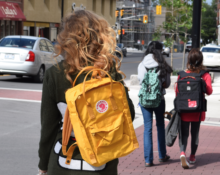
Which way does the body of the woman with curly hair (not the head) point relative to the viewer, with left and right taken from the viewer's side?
facing away from the viewer

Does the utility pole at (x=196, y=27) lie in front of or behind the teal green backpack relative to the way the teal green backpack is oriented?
behind

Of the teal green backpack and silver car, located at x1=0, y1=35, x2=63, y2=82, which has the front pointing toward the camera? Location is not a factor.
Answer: the teal green backpack

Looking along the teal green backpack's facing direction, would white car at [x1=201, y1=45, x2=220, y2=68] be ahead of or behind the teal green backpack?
behind

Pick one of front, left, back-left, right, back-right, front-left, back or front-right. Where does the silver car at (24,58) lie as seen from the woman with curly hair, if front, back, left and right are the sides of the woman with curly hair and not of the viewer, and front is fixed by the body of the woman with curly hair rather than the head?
front

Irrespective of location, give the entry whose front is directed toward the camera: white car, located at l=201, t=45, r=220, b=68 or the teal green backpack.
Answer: the teal green backpack

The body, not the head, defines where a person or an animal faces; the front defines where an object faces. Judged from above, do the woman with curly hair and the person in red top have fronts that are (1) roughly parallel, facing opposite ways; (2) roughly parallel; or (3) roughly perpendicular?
roughly parallel

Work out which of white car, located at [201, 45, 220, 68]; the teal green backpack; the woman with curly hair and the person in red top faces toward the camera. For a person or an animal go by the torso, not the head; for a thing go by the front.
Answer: the teal green backpack

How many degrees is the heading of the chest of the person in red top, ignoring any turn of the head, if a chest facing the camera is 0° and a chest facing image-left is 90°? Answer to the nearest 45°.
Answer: approximately 180°

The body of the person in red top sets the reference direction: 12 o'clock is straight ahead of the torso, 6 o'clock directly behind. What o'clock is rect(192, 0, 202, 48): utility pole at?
The utility pole is roughly at 12 o'clock from the person in red top.

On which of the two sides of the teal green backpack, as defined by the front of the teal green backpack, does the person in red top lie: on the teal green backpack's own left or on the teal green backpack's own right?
on the teal green backpack's own left

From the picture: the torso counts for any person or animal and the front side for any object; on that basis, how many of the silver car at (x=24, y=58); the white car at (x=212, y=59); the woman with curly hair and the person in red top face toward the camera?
0

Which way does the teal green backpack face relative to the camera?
toward the camera

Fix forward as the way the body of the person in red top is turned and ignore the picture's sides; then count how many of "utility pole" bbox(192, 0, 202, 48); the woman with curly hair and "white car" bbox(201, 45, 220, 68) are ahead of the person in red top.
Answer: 2

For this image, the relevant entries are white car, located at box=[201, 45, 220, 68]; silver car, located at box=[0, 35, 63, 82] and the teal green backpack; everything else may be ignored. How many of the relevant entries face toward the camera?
1

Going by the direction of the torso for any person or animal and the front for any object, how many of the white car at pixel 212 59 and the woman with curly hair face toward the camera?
0
